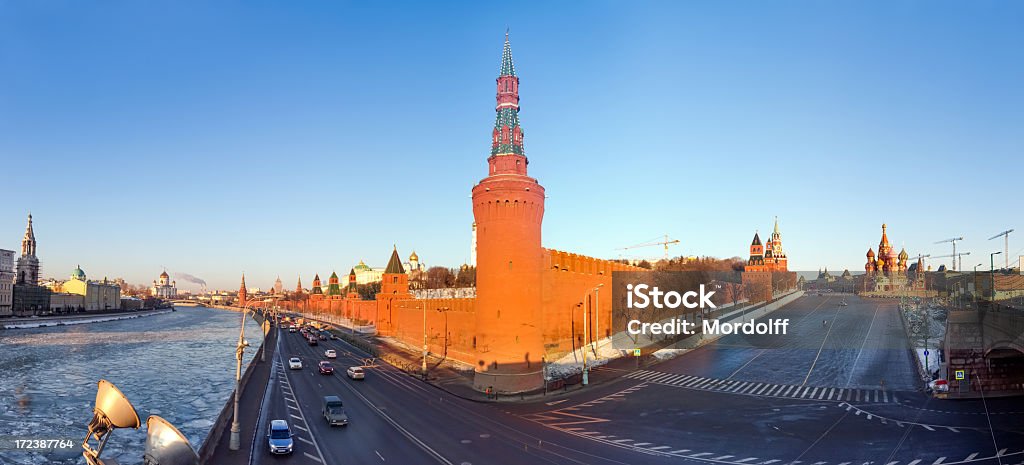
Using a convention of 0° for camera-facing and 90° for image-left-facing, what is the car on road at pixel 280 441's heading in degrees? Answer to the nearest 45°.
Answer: approximately 0°

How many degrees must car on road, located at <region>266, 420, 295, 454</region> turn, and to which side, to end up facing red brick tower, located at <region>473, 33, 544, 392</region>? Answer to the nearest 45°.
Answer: approximately 135° to its left

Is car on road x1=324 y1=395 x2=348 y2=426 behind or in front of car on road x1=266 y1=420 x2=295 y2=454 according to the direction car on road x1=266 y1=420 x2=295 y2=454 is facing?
behind
